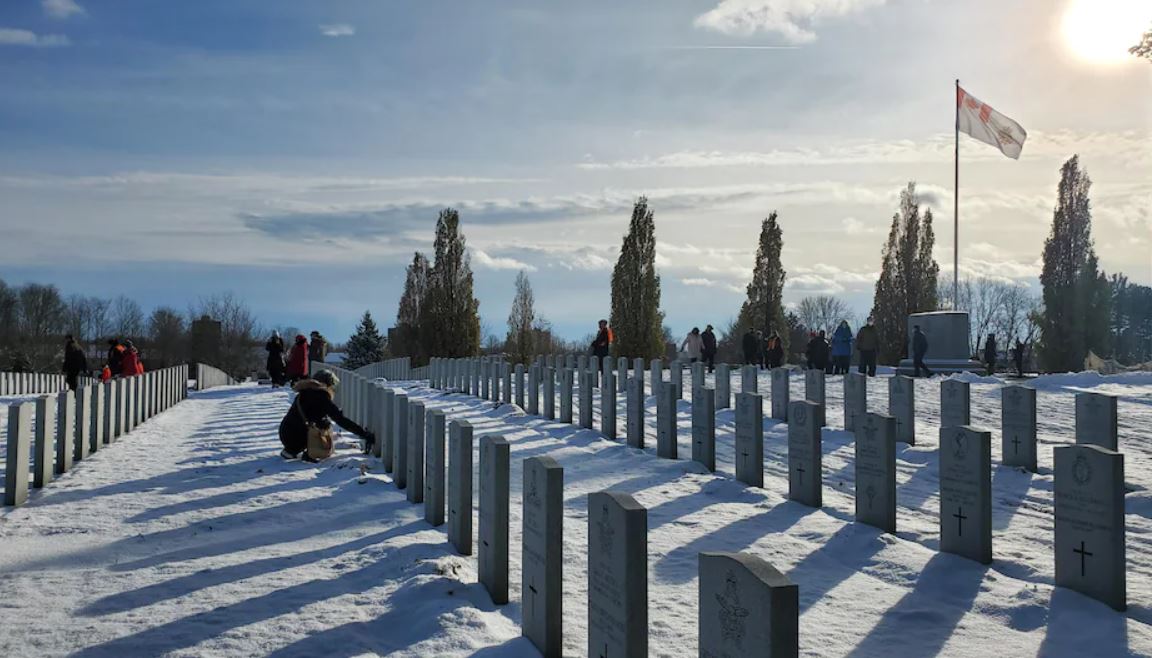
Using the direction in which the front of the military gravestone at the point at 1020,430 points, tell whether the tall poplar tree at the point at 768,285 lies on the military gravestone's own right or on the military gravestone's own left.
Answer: on the military gravestone's own right

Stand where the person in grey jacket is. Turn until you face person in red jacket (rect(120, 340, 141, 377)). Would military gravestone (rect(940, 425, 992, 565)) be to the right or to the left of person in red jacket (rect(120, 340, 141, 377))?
left

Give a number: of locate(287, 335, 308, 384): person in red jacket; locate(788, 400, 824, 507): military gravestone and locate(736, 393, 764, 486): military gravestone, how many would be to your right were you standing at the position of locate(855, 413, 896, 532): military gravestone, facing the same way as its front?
3

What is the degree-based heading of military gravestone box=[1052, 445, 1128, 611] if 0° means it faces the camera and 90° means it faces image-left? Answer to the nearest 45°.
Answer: approximately 45°

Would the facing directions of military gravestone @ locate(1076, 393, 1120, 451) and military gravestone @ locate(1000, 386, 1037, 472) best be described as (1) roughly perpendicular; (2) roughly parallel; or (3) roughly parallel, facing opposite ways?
roughly parallel

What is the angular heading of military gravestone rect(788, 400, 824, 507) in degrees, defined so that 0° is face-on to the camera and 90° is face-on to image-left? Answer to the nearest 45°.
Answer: approximately 45°

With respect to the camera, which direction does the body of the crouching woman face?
to the viewer's right

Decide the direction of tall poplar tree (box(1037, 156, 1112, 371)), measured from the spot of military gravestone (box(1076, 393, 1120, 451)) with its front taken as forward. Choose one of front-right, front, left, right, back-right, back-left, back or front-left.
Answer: back-right

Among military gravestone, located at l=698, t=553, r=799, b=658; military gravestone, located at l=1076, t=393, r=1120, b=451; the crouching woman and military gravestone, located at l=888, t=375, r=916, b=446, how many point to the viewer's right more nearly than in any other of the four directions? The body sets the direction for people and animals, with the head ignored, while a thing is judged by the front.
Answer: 1

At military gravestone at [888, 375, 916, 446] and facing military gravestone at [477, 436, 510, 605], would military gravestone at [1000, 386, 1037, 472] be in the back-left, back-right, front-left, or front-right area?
front-left
